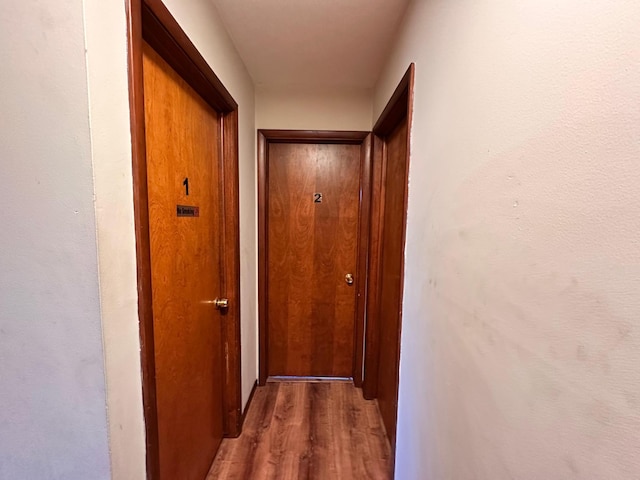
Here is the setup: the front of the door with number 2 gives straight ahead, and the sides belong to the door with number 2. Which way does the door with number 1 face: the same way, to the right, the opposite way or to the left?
to the left

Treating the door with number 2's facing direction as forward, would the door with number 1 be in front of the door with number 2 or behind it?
in front

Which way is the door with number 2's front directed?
toward the camera

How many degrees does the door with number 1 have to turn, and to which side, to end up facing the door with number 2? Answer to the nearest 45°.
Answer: approximately 90° to its left

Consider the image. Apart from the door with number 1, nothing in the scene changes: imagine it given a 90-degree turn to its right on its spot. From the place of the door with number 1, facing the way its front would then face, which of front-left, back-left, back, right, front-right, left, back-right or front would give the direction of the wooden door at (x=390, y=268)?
back-left

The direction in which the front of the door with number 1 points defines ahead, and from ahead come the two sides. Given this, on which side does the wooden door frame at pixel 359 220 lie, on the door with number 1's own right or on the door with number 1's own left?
on the door with number 1's own left

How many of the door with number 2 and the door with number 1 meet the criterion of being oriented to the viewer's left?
0

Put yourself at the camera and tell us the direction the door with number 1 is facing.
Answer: facing the viewer and to the right of the viewer

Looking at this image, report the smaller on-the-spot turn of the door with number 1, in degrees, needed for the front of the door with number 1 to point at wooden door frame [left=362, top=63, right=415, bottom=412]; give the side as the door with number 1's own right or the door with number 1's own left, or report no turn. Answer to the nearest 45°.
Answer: approximately 45° to the door with number 1's own left

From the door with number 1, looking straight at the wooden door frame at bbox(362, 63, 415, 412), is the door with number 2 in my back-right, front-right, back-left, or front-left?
front-left
